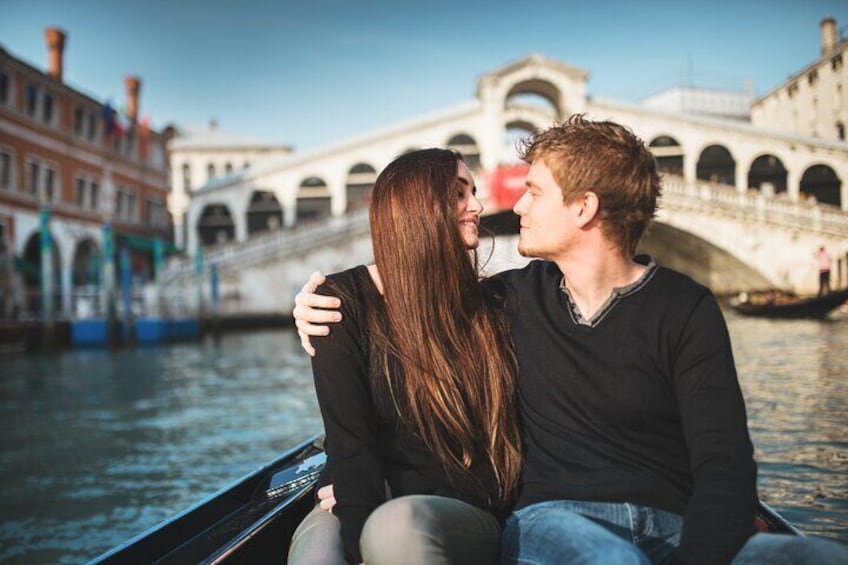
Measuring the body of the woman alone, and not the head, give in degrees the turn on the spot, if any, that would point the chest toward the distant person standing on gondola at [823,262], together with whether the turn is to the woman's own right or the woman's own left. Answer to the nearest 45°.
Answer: approximately 135° to the woman's own left

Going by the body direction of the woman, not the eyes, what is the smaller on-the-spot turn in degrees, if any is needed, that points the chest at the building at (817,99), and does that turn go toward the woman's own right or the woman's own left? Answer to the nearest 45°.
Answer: approximately 135° to the woman's own left

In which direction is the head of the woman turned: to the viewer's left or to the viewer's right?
to the viewer's right

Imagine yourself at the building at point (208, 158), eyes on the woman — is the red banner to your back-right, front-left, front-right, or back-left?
front-left

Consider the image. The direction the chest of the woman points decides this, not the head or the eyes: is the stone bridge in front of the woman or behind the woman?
behind

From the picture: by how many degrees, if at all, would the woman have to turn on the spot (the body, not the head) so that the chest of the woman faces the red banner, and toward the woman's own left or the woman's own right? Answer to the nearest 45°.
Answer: approximately 180°

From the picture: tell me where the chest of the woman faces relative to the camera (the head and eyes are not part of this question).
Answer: toward the camera

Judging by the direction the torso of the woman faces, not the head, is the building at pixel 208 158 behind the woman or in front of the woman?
behind

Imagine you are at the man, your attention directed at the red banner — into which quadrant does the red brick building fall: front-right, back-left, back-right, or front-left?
front-left

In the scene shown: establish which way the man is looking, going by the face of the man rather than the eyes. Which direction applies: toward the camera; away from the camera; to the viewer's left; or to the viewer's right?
to the viewer's left

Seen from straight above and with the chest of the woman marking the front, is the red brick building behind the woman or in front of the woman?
behind

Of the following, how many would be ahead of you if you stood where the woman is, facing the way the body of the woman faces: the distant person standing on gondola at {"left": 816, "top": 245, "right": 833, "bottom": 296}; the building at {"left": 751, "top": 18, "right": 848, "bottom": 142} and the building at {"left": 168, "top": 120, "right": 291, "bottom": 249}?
0
